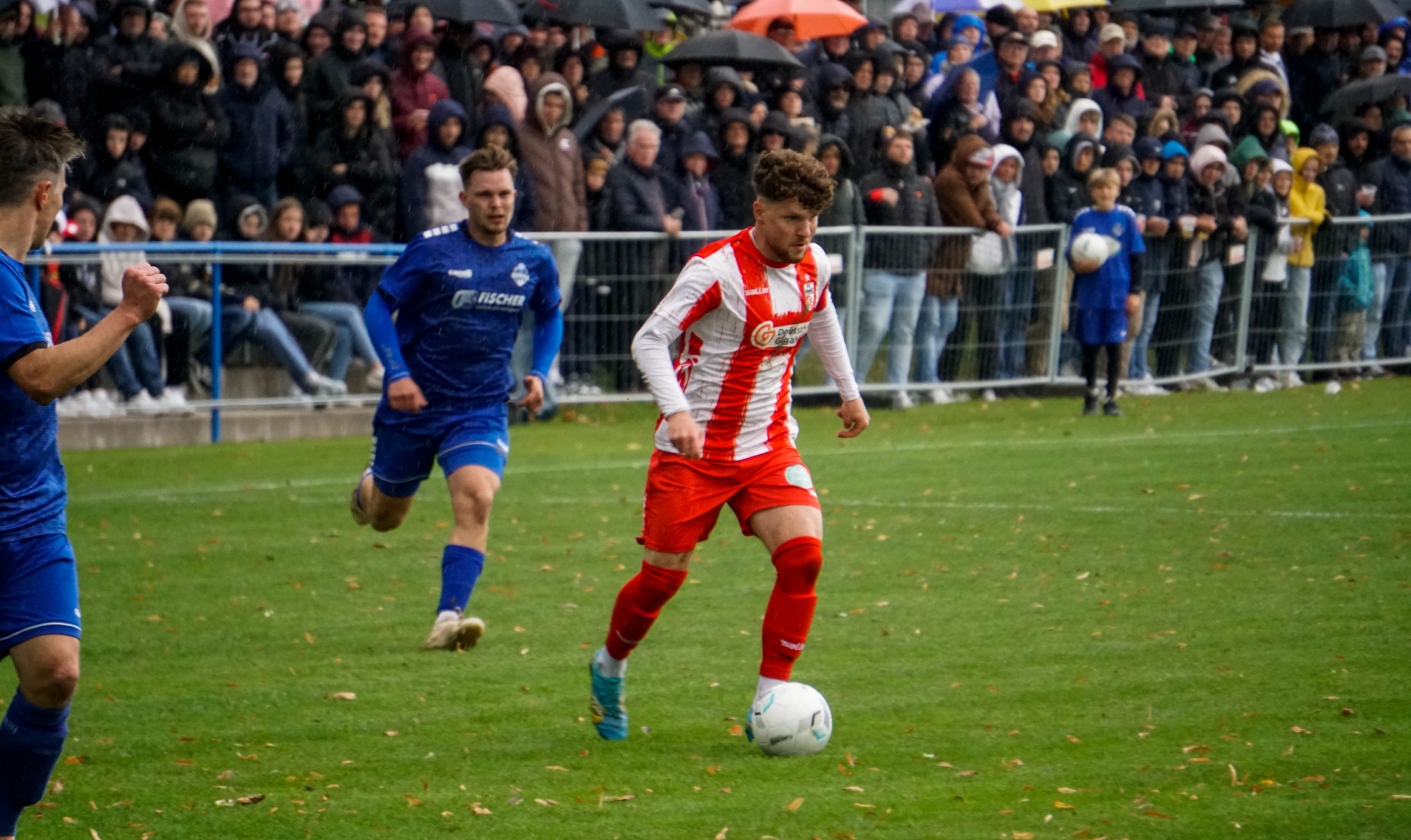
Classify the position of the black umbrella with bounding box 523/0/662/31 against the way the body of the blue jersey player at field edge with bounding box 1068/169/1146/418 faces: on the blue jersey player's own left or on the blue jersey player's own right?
on the blue jersey player's own right

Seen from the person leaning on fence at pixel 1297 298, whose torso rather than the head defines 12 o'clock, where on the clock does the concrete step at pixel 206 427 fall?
The concrete step is roughly at 3 o'clock from the person leaning on fence.

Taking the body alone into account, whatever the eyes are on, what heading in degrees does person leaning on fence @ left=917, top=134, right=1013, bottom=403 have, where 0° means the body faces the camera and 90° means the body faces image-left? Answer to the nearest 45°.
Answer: approximately 315°

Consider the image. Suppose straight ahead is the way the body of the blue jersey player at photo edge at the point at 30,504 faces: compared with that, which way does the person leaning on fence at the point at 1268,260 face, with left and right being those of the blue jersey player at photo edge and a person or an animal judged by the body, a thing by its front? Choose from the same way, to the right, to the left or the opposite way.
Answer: to the right

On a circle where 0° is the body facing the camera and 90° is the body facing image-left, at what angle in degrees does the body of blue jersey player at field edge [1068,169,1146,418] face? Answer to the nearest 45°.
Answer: approximately 0°

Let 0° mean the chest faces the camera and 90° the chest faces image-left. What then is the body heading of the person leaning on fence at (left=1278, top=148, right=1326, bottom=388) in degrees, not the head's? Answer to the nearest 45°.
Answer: approximately 315°

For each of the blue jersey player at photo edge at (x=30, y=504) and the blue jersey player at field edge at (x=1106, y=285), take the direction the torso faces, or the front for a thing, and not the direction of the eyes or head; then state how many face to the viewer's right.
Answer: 1

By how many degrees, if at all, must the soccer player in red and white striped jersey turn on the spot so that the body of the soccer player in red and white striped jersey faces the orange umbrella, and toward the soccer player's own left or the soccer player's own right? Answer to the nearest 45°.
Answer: approximately 135° to the soccer player's own left

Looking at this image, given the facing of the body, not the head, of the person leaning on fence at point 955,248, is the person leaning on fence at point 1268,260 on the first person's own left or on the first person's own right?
on the first person's own left

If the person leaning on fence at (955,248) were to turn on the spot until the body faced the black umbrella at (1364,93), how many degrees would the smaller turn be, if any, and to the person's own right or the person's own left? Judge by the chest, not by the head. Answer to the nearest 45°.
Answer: approximately 90° to the person's own left

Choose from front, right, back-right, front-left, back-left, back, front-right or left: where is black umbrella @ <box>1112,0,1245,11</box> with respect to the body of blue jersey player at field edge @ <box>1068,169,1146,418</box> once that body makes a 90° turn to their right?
right
